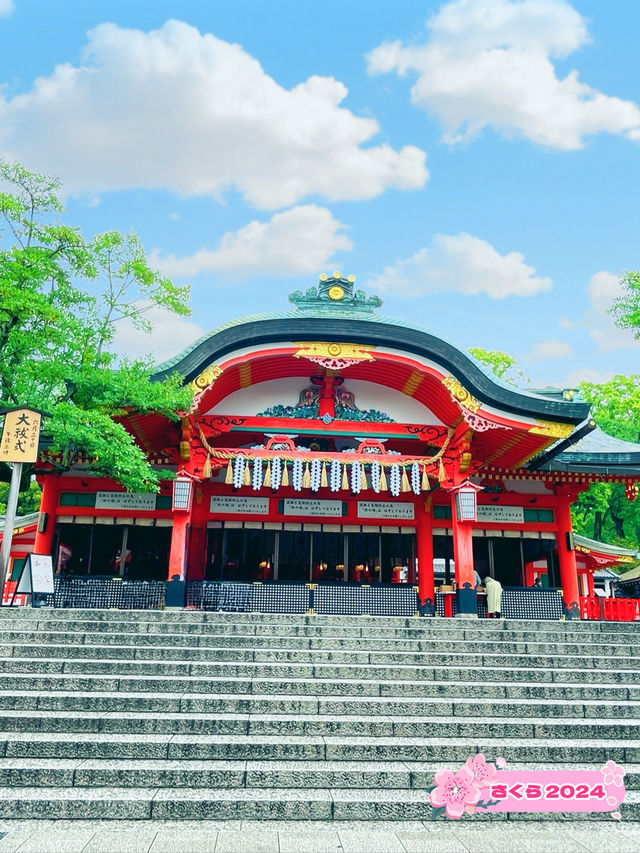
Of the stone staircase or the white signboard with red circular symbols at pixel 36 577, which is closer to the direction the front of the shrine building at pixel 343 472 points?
the stone staircase

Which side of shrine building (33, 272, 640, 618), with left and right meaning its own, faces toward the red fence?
left

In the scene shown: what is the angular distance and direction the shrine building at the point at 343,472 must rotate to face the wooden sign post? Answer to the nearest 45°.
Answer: approximately 45° to its right

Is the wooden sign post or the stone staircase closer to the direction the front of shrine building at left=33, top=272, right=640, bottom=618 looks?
the stone staircase

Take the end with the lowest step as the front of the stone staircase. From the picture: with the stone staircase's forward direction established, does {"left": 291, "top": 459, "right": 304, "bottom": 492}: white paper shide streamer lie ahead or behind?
behind

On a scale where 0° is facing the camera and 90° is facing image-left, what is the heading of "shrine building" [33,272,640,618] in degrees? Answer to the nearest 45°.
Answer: approximately 0°

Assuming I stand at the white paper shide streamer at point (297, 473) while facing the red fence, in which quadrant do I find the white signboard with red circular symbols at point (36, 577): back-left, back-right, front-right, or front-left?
back-right

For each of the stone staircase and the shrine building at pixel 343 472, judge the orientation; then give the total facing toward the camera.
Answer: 2

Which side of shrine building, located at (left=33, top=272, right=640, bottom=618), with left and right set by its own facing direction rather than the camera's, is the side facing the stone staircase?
front
